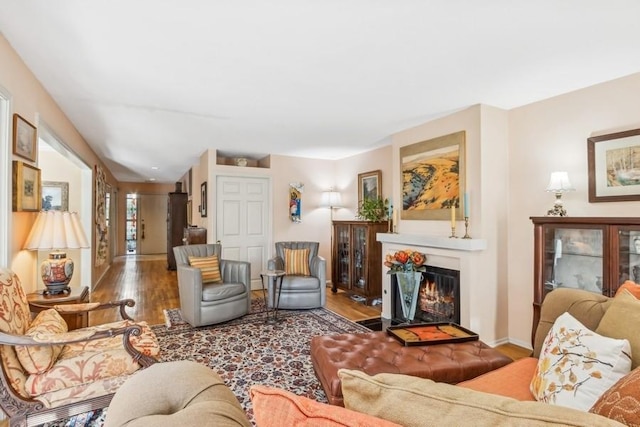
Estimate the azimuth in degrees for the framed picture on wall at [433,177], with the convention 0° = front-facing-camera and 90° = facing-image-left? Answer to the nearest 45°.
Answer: approximately 45°

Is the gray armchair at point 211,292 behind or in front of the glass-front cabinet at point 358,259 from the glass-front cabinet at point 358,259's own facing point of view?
in front

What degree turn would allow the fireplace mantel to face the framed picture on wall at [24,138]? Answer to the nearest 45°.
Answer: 0° — it already faces it

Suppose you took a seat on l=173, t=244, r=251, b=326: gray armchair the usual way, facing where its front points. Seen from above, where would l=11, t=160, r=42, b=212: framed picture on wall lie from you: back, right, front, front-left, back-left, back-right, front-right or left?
right

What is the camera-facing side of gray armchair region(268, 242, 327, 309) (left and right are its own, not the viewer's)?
front

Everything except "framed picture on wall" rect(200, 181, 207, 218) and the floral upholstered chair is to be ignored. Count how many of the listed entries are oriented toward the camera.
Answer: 0

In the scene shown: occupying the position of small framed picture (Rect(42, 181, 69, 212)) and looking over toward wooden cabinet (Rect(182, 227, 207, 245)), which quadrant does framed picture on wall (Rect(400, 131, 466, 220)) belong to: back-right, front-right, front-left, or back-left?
front-right

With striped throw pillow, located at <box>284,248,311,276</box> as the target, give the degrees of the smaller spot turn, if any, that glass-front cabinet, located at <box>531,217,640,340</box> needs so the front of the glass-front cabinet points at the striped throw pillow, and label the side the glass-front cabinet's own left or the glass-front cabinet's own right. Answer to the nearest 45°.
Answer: approximately 90° to the glass-front cabinet's own right

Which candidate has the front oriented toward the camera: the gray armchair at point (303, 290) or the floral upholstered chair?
the gray armchair

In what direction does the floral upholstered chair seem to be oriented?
to the viewer's right

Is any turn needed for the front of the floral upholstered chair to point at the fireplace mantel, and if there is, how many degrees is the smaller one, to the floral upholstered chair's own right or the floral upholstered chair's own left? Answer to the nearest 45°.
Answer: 0° — it already faces it

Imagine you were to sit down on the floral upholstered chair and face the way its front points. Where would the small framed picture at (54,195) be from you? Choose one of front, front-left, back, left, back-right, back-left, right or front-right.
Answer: left

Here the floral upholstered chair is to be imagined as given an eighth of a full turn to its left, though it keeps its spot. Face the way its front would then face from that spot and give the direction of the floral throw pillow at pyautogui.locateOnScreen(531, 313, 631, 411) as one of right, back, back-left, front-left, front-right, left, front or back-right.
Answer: right

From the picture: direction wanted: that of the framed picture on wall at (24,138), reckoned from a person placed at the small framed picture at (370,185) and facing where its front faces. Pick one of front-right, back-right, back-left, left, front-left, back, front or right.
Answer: front

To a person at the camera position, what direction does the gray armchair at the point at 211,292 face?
facing the viewer and to the right of the viewer

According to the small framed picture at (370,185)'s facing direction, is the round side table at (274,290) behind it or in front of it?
in front
